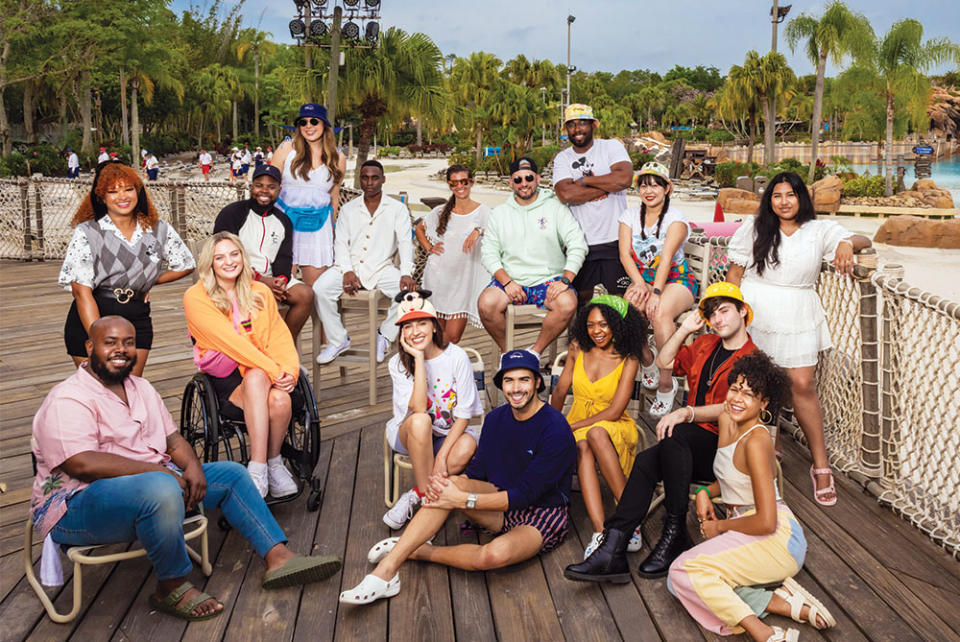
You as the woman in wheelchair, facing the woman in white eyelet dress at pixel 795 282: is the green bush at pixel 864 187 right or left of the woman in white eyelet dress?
left

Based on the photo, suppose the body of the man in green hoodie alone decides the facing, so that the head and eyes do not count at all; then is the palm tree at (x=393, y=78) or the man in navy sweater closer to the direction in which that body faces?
the man in navy sweater

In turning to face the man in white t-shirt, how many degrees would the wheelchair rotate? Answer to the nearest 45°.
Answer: approximately 135° to its left

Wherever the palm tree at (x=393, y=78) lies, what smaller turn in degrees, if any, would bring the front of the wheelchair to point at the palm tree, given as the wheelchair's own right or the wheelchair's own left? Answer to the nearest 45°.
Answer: approximately 180°

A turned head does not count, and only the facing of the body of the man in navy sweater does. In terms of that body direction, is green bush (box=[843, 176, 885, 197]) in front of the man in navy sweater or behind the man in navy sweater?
behind

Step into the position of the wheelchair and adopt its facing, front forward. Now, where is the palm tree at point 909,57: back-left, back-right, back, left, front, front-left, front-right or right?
back-left

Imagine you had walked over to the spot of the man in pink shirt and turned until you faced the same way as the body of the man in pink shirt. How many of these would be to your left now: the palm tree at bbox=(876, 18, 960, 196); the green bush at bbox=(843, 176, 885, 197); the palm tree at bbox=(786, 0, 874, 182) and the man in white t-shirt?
4
